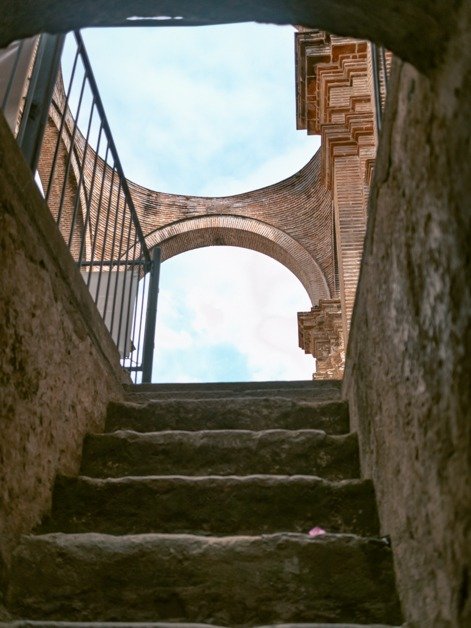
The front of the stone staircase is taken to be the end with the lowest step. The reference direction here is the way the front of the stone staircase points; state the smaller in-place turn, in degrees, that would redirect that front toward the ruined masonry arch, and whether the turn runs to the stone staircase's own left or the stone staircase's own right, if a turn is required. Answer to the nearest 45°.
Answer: approximately 180°

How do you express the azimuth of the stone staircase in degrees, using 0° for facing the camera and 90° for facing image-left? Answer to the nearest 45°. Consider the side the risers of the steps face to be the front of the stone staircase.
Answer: approximately 0°
